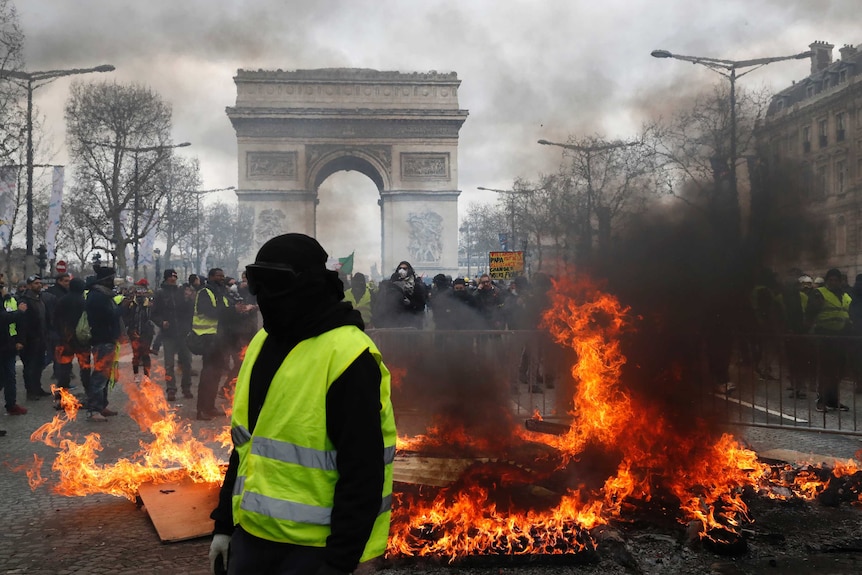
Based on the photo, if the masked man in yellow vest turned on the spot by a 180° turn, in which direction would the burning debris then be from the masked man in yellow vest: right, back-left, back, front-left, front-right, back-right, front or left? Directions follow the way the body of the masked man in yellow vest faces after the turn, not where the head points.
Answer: front

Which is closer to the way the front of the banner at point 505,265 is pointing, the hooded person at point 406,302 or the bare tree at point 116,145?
the hooded person

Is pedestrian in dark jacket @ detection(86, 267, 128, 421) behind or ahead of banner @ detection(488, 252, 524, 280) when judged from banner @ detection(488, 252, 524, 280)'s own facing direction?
ahead

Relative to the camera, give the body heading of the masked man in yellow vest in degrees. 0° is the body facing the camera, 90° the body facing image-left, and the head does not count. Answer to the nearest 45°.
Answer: approximately 45°

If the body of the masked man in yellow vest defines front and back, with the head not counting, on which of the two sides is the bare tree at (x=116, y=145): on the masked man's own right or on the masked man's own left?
on the masked man's own right

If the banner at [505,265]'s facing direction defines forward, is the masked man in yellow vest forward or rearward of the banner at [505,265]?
forward

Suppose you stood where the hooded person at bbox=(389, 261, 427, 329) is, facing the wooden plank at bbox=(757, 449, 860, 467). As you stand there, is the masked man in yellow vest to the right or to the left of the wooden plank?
right

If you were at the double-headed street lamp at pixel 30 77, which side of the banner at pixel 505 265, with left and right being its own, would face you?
right
